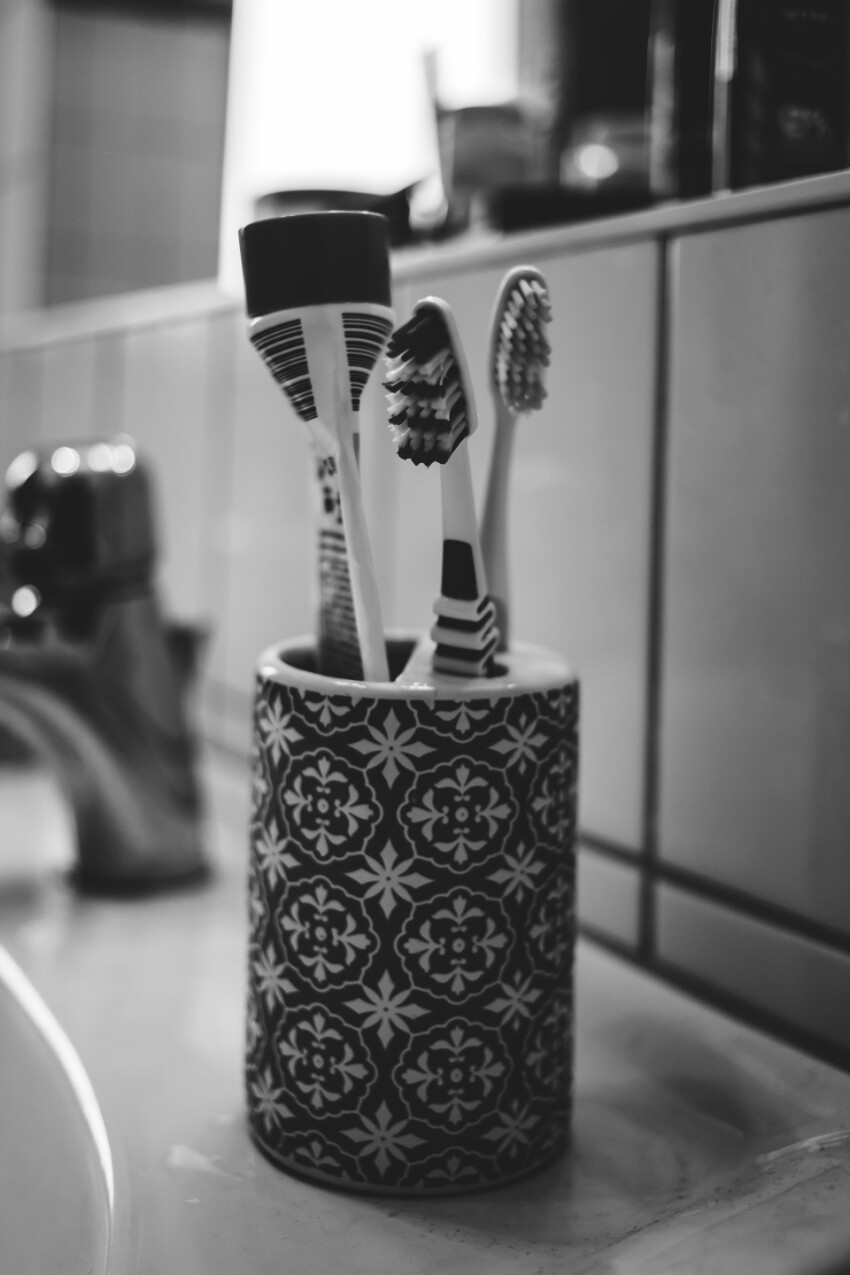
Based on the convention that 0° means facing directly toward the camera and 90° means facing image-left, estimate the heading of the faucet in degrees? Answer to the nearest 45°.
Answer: approximately 90°

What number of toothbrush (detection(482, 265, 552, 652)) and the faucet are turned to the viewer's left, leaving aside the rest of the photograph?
1
